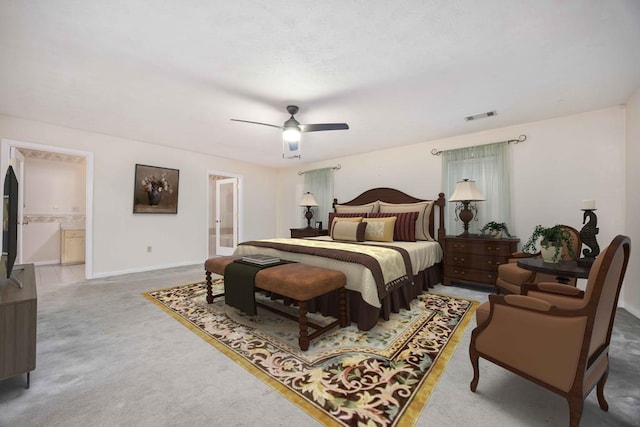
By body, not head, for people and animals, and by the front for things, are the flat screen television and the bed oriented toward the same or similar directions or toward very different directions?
very different directions

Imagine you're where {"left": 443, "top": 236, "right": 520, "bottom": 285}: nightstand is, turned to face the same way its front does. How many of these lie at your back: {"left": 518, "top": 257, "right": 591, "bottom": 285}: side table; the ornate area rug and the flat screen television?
0

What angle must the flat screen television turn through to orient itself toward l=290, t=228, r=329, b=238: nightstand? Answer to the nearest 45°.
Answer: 0° — it already faces it

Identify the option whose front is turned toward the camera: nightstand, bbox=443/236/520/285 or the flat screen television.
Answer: the nightstand

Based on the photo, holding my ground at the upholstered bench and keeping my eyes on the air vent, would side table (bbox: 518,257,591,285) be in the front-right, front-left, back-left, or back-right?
front-right

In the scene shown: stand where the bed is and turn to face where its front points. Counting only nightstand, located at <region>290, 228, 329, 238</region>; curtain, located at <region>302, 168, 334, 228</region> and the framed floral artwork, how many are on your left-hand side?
0

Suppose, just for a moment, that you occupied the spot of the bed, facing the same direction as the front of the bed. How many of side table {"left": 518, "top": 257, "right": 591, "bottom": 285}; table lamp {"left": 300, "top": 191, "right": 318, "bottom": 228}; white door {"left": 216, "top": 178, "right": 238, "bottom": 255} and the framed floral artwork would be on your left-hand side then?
1

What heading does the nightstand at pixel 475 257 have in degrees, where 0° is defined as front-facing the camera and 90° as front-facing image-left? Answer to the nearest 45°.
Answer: approximately 0°

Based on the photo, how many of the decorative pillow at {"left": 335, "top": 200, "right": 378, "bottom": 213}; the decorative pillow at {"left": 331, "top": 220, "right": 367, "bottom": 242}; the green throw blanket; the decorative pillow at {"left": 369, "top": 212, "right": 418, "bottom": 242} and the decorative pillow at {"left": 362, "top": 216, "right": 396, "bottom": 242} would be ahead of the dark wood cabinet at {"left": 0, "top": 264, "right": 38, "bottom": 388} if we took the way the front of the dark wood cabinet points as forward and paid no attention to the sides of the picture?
5

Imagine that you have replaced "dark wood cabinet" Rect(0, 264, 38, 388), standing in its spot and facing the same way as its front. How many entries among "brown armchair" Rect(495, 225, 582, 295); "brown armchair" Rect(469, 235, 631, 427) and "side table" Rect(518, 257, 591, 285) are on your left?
0

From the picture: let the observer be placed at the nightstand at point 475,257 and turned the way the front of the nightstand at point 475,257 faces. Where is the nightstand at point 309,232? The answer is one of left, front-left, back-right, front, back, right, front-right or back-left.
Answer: right

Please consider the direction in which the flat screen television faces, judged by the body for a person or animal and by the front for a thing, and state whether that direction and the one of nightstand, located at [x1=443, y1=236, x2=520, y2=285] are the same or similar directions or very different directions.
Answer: very different directions

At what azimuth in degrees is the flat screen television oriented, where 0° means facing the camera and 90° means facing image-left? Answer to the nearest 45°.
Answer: approximately 270°

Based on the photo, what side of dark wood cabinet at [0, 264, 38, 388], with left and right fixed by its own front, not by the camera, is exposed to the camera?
right

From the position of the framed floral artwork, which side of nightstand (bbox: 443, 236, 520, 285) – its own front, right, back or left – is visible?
right

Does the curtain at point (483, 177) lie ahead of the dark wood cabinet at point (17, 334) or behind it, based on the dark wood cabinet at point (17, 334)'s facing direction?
ahead
